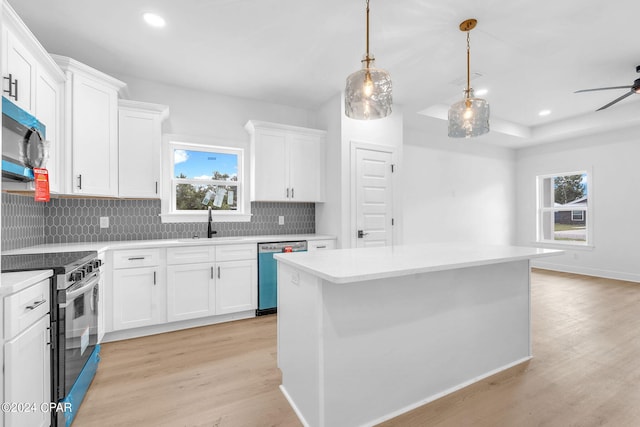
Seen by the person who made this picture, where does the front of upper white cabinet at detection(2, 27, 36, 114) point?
facing to the right of the viewer

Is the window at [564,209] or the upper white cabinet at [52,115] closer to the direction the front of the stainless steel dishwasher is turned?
the upper white cabinet

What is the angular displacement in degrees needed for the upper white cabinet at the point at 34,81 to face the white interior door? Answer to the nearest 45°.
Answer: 0° — it already faces it

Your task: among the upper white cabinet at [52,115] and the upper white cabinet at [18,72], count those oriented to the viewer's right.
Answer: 2

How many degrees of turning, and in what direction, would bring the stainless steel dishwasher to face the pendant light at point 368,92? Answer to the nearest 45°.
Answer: approximately 45° to its left

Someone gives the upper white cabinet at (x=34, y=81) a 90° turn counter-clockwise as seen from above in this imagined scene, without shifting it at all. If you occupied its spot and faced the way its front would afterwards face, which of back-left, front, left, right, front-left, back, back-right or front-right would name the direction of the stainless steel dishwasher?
right

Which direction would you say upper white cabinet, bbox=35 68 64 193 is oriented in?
to the viewer's right

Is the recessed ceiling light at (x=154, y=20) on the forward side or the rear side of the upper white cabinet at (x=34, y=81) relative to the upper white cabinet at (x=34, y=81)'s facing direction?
on the forward side

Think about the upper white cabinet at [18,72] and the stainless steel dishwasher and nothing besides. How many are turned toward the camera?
1

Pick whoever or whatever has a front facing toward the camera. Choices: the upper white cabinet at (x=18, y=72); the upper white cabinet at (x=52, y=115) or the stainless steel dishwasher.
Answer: the stainless steel dishwasher

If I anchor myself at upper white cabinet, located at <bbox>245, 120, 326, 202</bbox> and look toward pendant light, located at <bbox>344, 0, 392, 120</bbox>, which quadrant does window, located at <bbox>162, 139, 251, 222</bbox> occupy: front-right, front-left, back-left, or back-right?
back-right
